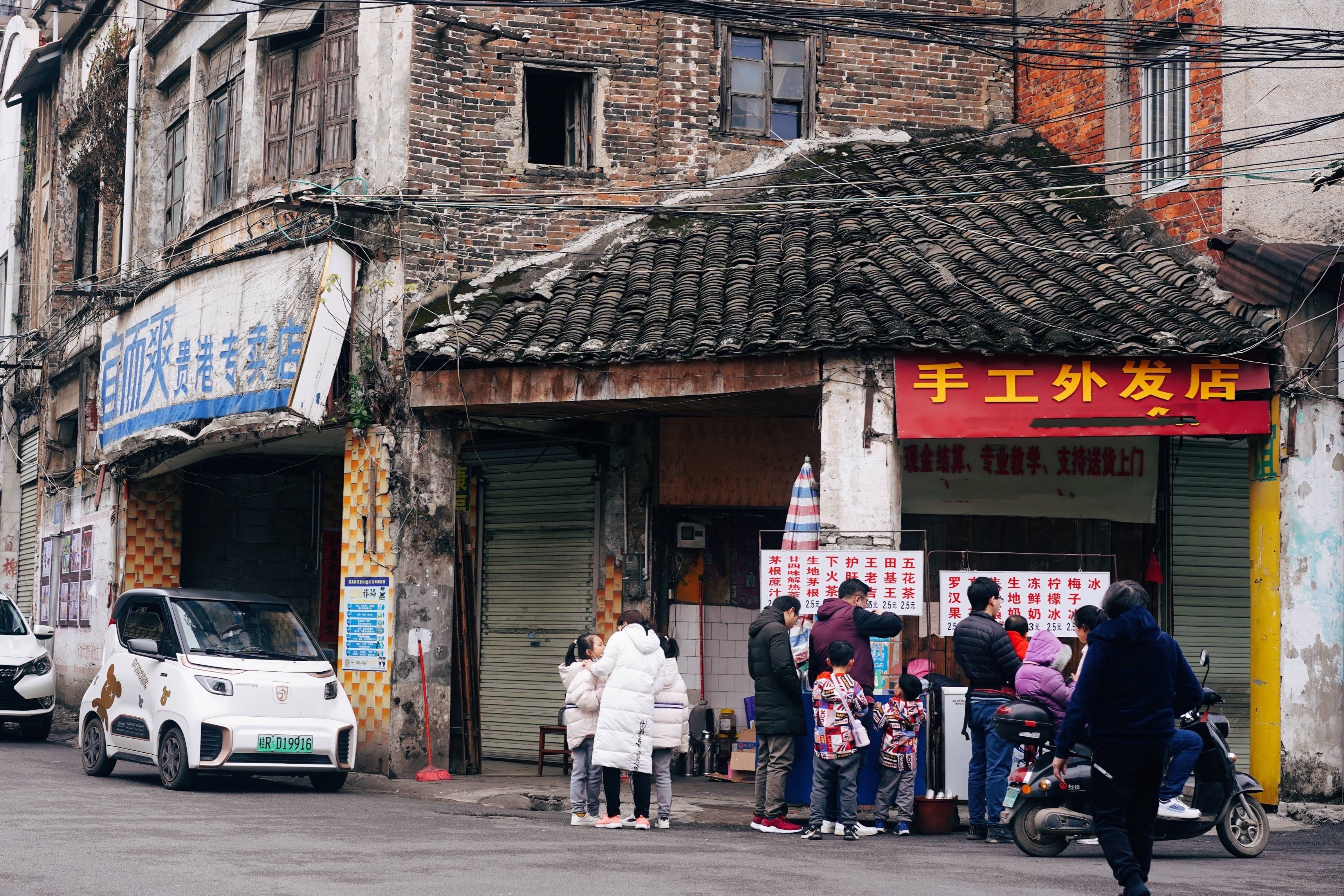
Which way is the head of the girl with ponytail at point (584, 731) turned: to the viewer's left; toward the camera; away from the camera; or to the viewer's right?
to the viewer's right

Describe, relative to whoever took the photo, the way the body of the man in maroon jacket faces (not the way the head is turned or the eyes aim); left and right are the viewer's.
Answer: facing away from the viewer and to the right of the viewer

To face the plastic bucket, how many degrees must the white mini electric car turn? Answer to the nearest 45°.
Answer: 0° — it already faces it

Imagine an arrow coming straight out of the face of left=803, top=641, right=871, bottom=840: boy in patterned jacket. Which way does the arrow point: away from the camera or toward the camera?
away from the camera

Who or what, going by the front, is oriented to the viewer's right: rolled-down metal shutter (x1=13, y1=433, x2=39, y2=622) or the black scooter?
the black scooter

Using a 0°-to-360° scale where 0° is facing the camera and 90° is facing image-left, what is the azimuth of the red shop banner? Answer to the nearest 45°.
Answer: approximately 0°

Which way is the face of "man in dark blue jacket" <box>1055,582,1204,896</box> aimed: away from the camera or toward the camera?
away from the camera

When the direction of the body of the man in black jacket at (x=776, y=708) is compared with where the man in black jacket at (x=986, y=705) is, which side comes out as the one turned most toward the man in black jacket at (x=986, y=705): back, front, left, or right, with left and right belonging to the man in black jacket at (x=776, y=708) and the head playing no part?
front

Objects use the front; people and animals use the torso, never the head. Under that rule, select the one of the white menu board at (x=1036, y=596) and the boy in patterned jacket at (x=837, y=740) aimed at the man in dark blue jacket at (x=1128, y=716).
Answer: the white menu board

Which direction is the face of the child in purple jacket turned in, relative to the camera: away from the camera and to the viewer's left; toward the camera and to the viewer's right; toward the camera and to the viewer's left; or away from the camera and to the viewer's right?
away from the camera and to the viewer's right

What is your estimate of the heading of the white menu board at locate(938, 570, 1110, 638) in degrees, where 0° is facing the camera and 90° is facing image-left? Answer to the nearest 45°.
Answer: approximately 0°

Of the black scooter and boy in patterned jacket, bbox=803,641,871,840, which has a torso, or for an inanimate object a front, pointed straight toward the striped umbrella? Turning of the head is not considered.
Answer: the boy in patterned jacket

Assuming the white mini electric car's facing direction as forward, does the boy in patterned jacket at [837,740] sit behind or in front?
in front
